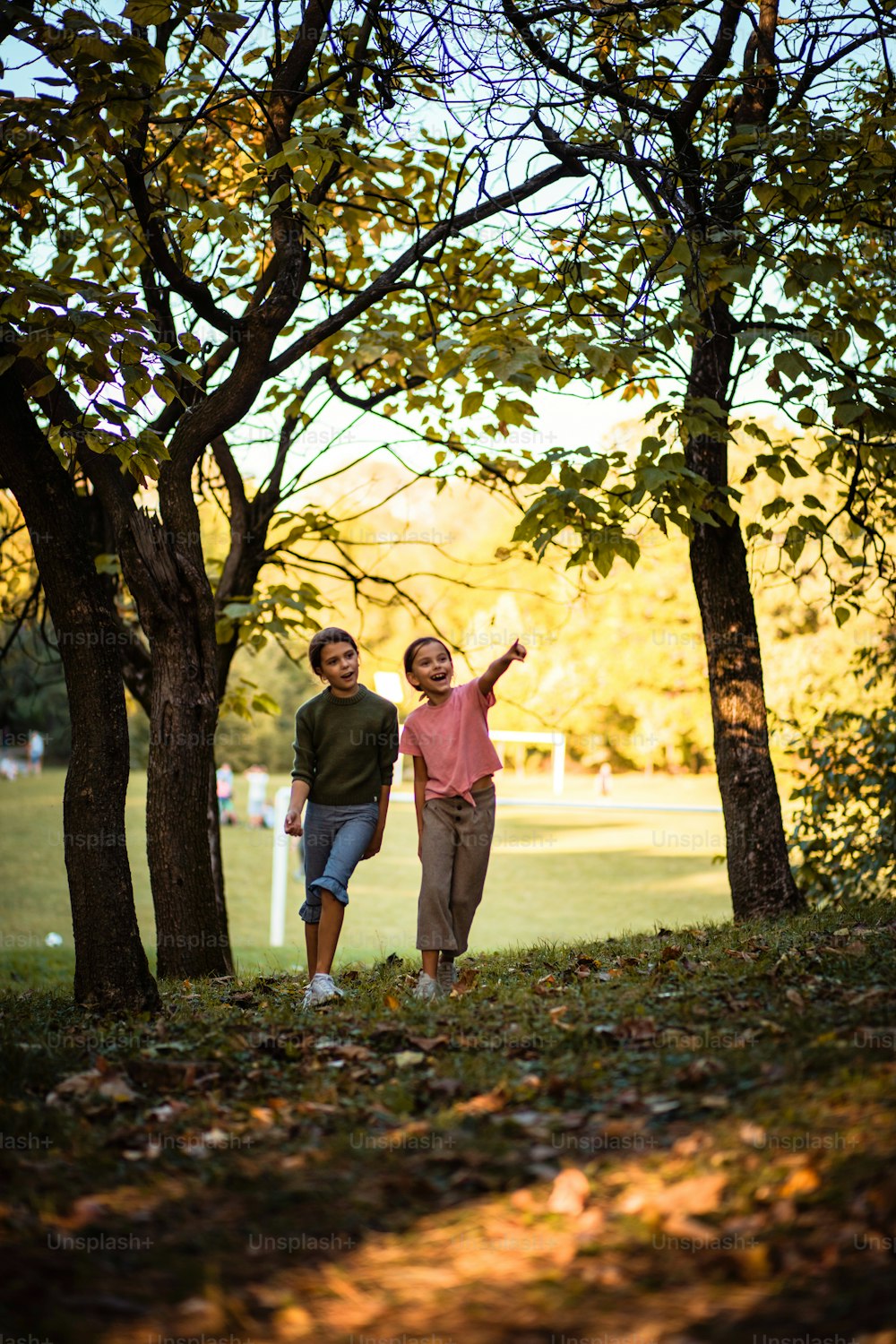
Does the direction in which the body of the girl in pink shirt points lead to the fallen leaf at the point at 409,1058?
yes

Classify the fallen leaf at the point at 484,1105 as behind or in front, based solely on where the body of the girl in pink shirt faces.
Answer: in front

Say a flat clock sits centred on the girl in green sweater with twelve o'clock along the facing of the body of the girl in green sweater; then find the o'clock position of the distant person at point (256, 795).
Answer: The distant person is roughly at 6 o'clock from the girl in green sweater.

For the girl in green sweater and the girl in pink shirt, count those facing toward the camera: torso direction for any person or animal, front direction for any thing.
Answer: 2

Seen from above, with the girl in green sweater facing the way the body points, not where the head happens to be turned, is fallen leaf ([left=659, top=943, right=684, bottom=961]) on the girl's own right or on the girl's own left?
on the girl's own left

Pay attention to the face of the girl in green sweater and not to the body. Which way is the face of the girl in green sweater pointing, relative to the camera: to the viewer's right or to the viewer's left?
to the viewer's right

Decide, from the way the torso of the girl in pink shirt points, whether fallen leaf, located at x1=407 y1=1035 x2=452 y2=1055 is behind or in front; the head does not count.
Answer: in front

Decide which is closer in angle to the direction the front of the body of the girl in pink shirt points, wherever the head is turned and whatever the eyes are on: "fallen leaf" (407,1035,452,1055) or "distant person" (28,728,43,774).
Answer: the fallen leaf

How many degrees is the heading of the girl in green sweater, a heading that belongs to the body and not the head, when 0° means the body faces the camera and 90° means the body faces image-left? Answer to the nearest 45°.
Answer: approximately 0°
